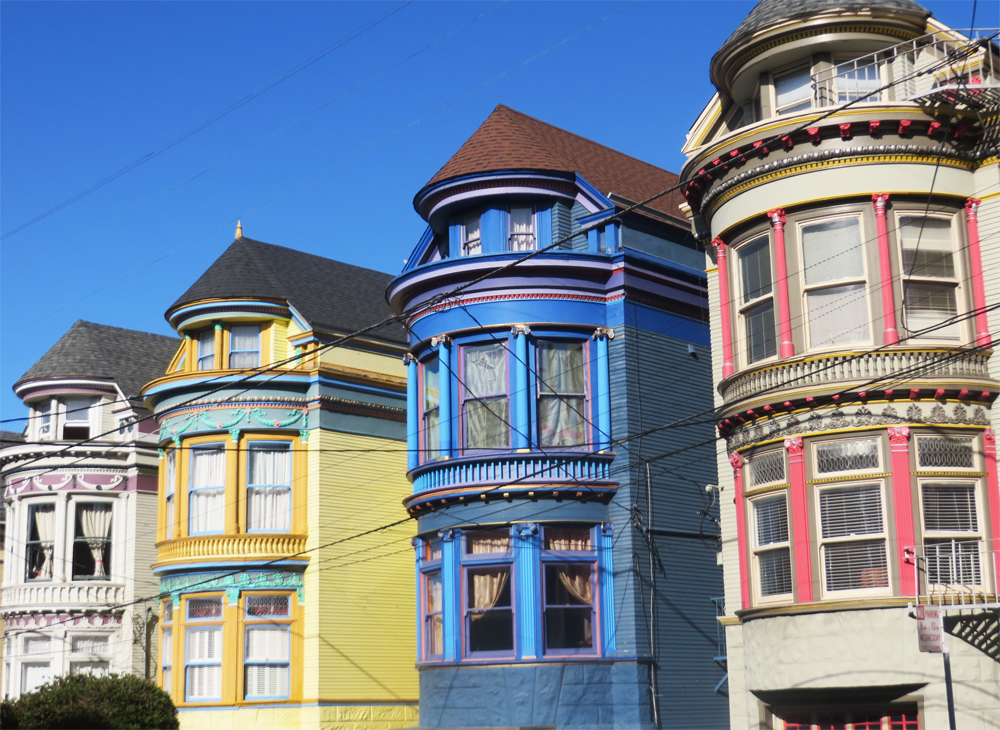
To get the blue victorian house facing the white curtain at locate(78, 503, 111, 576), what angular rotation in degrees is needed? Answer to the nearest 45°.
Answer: approximately 90° to its right

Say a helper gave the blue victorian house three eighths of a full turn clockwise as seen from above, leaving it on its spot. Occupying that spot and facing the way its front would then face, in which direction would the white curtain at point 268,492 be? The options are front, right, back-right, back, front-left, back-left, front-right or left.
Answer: front-left

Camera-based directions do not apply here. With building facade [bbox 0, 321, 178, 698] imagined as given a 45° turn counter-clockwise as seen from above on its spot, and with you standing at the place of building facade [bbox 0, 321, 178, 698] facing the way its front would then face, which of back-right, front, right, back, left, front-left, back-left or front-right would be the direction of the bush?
front

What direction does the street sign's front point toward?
toward the camera

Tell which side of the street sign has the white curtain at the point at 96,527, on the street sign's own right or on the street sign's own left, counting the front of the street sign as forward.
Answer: on the street sign's own right

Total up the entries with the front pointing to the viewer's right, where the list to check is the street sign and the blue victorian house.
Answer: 0

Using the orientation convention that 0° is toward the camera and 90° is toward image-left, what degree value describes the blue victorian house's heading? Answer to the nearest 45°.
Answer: approximately 45°

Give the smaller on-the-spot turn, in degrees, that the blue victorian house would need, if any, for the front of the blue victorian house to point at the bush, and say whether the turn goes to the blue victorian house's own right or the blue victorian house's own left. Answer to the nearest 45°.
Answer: approximately 45° to the blue victorian house's own right

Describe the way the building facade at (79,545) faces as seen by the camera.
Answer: facing the viewer and to the left of the viewer

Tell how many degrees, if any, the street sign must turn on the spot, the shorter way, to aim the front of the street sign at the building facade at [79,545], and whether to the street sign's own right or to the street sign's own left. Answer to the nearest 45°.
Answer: approximately 135° to the street sign's own right

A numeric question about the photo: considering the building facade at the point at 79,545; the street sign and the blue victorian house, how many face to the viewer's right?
0

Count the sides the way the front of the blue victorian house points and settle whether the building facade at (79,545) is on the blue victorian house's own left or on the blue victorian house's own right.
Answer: on the blue victorian house's own right

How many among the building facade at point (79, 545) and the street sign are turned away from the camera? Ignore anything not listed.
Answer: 0
